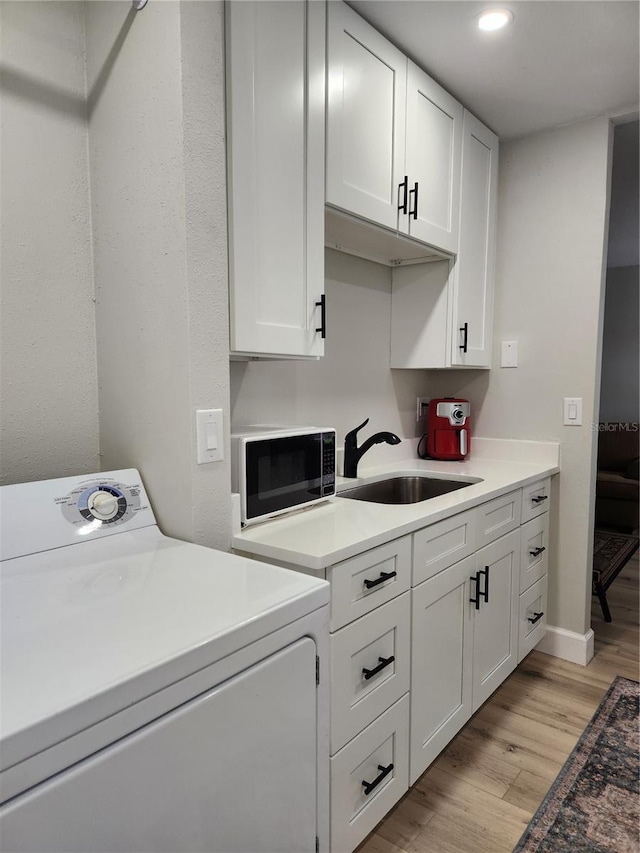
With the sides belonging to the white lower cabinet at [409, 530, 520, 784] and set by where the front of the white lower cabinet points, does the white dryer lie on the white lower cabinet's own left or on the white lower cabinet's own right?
on the white lower cabinet's own right

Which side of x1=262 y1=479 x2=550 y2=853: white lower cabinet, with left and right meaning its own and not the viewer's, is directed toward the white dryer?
right

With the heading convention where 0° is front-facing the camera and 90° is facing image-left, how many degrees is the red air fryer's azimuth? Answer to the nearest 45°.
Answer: approximately 315°

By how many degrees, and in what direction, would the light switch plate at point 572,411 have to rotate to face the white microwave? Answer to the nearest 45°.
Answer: approximately 45° to its right

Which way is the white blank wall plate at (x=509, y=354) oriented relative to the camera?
toward the camera

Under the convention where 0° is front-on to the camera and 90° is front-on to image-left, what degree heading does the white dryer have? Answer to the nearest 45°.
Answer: approximately 315°

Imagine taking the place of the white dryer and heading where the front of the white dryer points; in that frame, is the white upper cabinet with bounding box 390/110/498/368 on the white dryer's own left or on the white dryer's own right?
on the white dryer's own left

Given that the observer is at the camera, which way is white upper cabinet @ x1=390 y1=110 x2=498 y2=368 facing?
facing the viewer and to the right of the viewer

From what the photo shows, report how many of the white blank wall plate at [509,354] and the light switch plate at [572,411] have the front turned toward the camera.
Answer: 2

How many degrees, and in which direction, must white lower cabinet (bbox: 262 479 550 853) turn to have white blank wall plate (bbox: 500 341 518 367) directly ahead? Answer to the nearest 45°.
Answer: approximately 135° to its left

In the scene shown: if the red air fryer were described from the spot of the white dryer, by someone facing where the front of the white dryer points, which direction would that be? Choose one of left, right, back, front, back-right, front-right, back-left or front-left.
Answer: left

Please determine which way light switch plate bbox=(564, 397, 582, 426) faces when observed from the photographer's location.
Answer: facing the viewer
